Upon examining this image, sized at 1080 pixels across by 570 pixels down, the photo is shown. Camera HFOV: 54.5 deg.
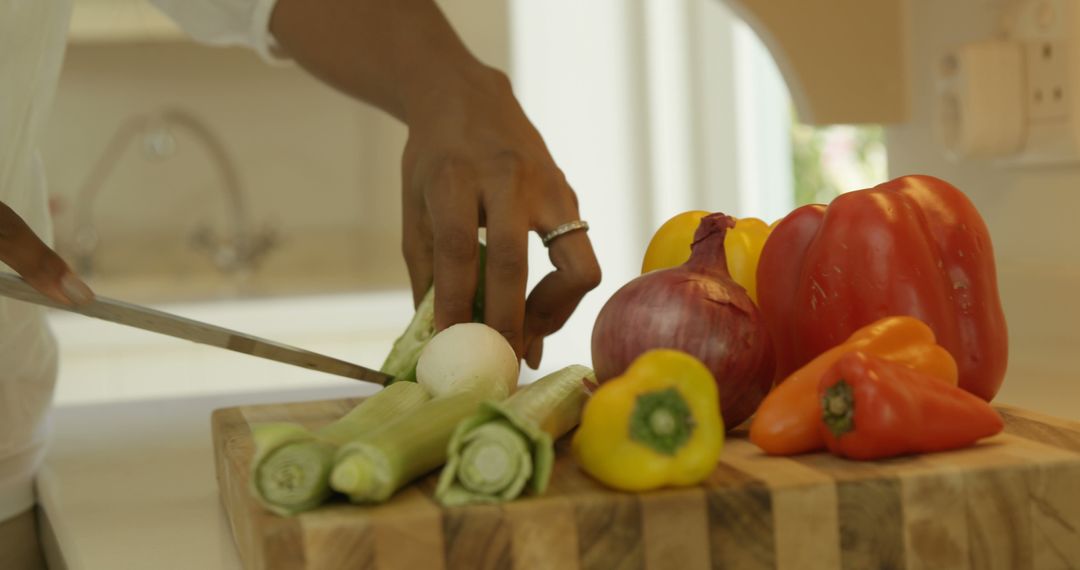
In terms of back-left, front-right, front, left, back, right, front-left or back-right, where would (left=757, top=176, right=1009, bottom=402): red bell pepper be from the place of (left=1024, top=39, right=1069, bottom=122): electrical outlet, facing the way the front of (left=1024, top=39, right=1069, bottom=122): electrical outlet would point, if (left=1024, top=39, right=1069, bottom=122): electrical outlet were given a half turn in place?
back

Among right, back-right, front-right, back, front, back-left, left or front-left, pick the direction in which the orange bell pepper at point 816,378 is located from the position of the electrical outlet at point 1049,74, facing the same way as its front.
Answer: front

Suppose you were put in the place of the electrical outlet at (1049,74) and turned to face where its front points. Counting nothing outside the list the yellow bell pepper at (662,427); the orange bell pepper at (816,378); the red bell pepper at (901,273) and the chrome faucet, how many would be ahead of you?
3

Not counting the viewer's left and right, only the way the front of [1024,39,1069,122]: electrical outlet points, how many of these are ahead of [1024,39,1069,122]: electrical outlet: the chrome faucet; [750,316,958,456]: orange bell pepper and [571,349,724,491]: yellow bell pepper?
2

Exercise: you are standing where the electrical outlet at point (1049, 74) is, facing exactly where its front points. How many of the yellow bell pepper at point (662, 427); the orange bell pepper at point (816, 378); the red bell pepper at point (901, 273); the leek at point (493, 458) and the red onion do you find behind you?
0

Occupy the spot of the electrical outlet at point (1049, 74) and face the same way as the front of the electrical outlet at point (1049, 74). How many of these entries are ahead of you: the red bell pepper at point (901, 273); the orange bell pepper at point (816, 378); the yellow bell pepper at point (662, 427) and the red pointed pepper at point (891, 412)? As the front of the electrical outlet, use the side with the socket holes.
4

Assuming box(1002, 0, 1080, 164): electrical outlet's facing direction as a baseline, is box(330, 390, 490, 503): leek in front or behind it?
in front

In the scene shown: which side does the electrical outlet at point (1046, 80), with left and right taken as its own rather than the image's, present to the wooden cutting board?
front

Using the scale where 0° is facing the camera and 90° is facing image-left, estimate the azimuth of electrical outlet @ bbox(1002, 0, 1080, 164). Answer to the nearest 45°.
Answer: approximately 0°

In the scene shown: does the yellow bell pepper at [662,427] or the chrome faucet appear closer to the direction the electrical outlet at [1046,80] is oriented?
the yellow bell pepper

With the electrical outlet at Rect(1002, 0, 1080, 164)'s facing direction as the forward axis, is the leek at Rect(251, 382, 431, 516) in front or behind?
in front

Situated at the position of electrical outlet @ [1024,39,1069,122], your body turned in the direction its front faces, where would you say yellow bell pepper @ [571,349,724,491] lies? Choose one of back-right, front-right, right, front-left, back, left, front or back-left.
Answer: front

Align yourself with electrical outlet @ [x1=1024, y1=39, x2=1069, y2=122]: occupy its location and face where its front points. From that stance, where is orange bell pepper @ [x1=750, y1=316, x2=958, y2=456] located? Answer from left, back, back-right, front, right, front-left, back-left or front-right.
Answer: front

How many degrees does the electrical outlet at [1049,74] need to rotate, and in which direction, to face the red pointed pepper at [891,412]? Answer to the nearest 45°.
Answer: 0° — it already faces it
